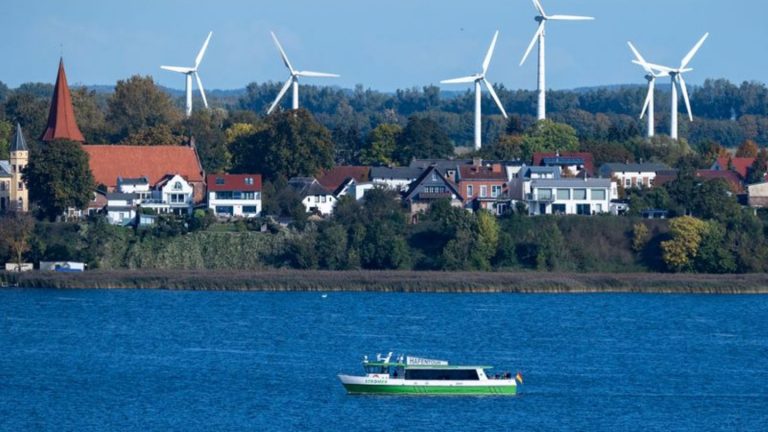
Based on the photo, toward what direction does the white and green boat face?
to the viewer's left
